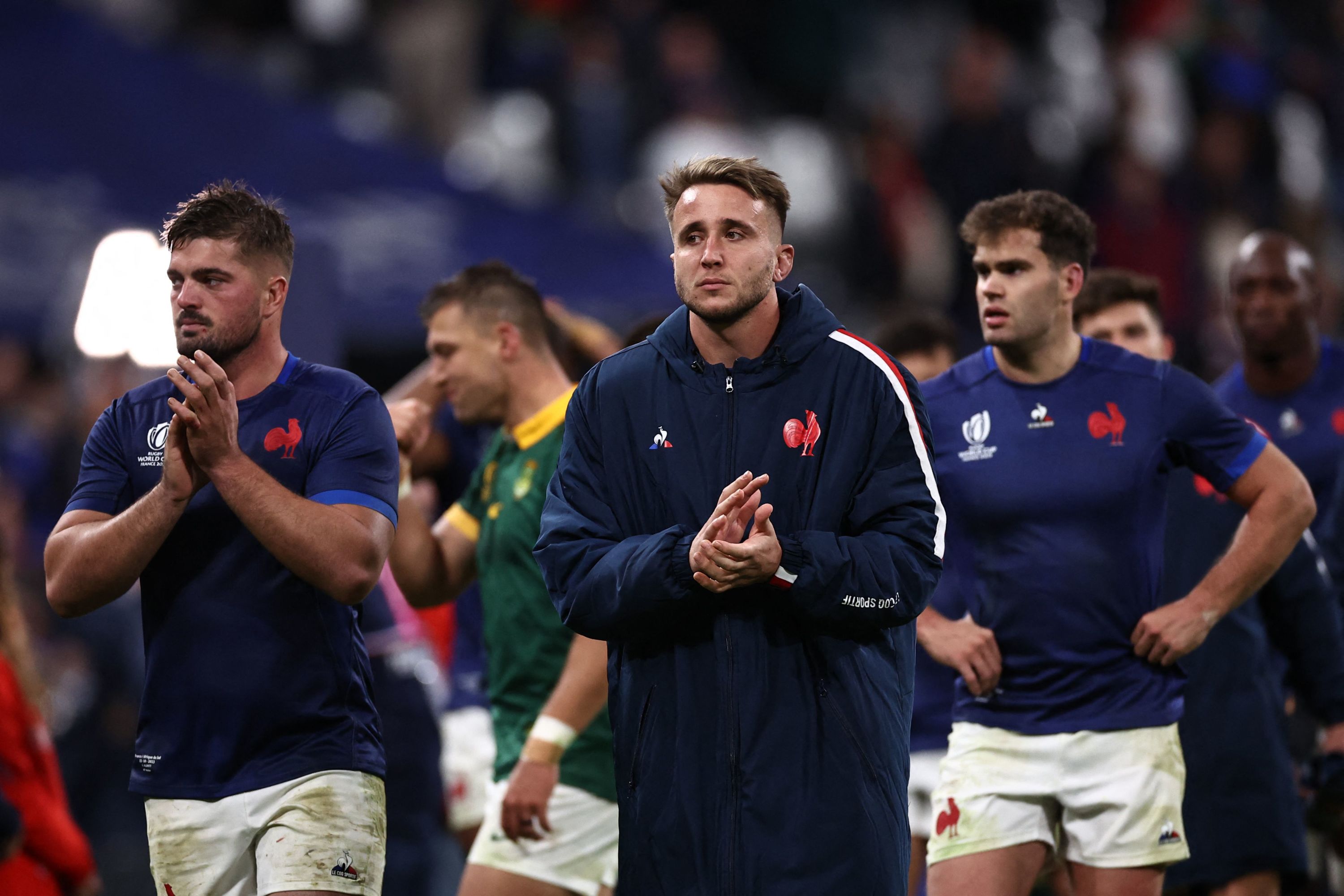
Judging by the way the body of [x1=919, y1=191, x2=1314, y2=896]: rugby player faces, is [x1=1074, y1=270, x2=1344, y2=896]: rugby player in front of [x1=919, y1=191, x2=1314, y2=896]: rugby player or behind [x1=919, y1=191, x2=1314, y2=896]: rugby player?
behind

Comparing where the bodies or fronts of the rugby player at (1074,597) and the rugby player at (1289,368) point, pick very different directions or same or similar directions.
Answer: same or similar directions

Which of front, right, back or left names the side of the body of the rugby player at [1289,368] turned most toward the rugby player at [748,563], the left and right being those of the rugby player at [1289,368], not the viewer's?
front

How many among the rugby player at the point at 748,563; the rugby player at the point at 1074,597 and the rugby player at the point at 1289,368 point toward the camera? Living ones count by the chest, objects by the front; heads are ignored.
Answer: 3

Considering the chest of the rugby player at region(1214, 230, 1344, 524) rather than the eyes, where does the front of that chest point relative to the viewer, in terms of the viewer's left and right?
facing the viewer

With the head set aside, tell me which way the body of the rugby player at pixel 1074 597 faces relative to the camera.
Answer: toward the camera

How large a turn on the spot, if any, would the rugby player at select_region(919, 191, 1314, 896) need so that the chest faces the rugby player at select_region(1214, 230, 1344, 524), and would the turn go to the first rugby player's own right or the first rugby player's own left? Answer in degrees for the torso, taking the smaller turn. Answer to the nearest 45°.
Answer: approximately 135° to the first rugby player's own left

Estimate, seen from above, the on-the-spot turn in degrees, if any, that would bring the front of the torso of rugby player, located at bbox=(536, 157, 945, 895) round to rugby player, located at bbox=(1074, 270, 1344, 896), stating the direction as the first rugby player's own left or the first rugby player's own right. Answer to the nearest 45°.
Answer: approximately 135° to the first rugby player's own left

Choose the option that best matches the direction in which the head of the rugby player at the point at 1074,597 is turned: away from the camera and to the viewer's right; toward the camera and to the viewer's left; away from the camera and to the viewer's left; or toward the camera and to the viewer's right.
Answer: toward the camera and to the viewer's left

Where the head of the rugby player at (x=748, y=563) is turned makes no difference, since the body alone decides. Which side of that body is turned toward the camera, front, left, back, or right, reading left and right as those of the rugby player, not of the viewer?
front

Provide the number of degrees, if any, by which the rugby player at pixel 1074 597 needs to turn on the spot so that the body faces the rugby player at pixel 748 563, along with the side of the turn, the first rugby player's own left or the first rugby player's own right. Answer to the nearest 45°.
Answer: approximately 45° to the first rugby player's own right

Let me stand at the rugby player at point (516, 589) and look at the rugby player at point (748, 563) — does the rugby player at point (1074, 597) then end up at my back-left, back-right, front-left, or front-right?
front-left

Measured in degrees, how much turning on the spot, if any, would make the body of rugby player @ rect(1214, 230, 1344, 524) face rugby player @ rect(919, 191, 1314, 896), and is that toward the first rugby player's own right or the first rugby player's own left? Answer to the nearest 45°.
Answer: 0° — they already face them

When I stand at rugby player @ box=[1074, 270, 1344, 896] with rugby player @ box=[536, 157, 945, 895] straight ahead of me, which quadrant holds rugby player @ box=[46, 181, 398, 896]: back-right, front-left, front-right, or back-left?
front-right
